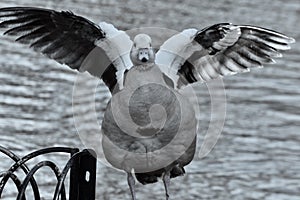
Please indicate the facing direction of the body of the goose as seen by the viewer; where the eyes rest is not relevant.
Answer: toward the camera
